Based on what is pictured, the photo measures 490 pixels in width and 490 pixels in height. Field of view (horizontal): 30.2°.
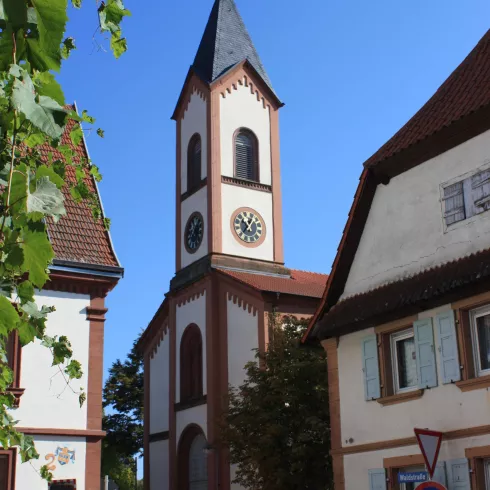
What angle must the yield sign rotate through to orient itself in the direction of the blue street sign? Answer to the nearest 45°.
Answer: approximately 135° to its left

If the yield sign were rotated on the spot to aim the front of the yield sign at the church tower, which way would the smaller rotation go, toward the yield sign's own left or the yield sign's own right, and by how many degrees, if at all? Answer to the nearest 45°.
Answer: approximately 135° to the yield sign's own left

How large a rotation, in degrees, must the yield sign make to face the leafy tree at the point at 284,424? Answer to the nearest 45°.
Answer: approximately 135° to its left

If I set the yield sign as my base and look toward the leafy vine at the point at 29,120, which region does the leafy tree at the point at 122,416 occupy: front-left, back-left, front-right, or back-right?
back-right

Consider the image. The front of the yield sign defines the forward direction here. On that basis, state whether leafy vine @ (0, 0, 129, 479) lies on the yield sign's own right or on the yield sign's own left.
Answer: on the yield sign's own right

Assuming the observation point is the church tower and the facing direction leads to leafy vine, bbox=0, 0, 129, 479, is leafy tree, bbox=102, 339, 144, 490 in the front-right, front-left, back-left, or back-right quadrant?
back-right

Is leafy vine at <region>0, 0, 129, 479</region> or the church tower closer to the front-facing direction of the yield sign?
the leafy vine

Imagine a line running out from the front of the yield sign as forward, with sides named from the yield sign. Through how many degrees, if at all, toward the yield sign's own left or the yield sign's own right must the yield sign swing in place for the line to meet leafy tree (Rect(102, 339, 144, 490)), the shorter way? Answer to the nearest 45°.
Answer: approximately 180°

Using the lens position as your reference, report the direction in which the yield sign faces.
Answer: facing the viewer and to the right of the viewer
